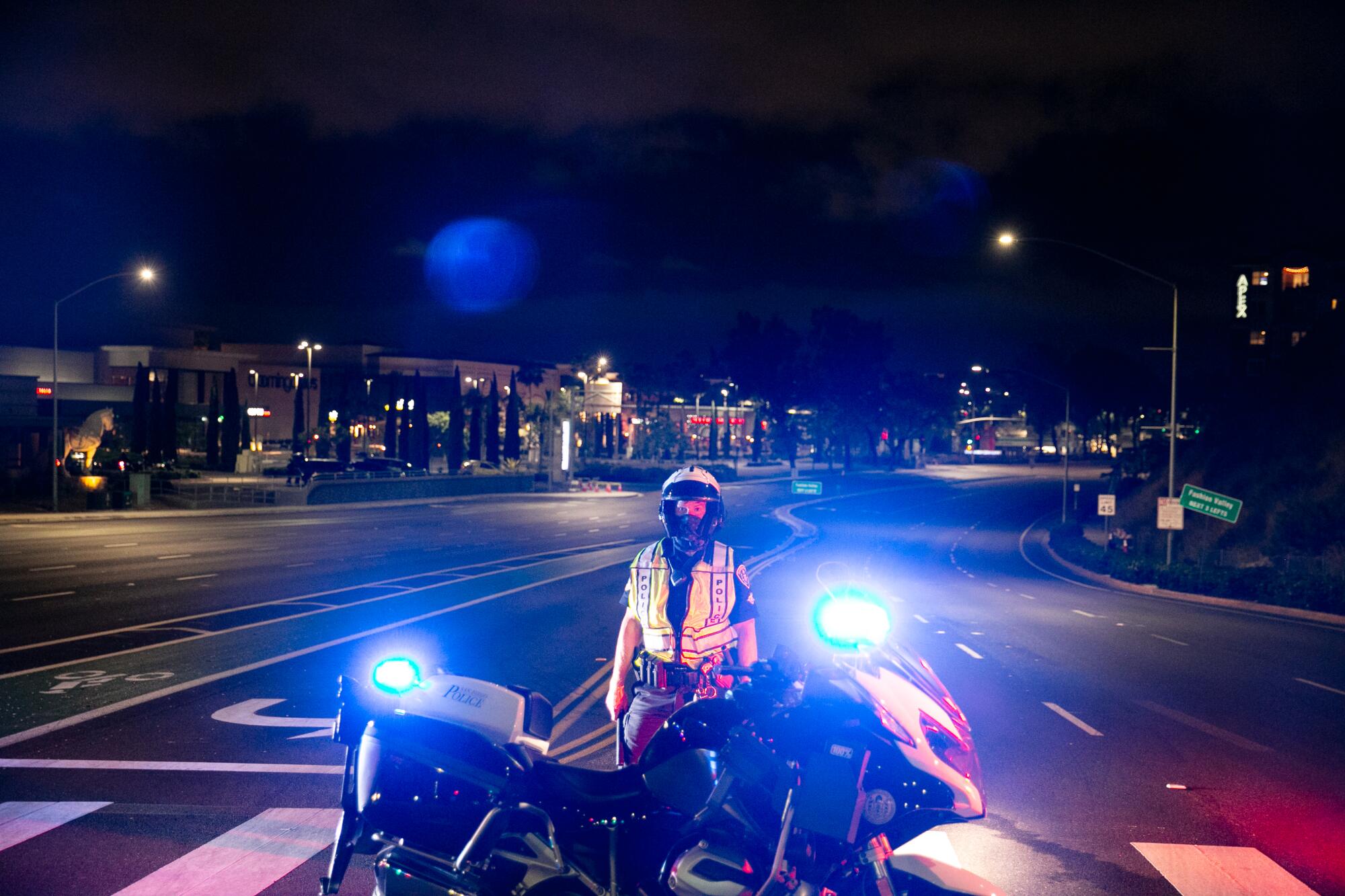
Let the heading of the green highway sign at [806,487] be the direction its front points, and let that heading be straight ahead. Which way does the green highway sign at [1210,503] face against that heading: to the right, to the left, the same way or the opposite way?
the same way

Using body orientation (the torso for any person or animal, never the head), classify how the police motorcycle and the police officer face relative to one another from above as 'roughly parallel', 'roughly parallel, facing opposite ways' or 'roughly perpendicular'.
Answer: roughly perpendicular

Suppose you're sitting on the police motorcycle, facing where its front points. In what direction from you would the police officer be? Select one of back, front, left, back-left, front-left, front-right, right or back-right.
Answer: left

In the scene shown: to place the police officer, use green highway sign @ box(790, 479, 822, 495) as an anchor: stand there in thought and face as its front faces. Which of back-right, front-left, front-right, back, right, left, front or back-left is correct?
front

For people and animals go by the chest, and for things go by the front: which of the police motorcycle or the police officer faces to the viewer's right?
the police motorcycle

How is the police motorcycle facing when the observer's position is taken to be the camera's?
facing to the right of the viewer

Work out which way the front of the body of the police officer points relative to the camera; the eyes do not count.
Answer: toward the camera

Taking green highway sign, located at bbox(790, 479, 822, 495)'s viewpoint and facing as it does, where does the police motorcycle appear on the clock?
The police motorcycle is roughly at 12 o'clock from the green highway sign.

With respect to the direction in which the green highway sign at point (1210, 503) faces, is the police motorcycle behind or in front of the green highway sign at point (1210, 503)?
in front

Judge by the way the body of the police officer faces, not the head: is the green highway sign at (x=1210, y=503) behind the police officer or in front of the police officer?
behind

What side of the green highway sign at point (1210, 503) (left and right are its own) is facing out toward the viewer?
front

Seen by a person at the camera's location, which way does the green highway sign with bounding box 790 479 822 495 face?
facing the viewer

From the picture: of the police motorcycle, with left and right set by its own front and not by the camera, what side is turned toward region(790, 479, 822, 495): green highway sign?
left

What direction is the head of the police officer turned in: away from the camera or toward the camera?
toward the camera
